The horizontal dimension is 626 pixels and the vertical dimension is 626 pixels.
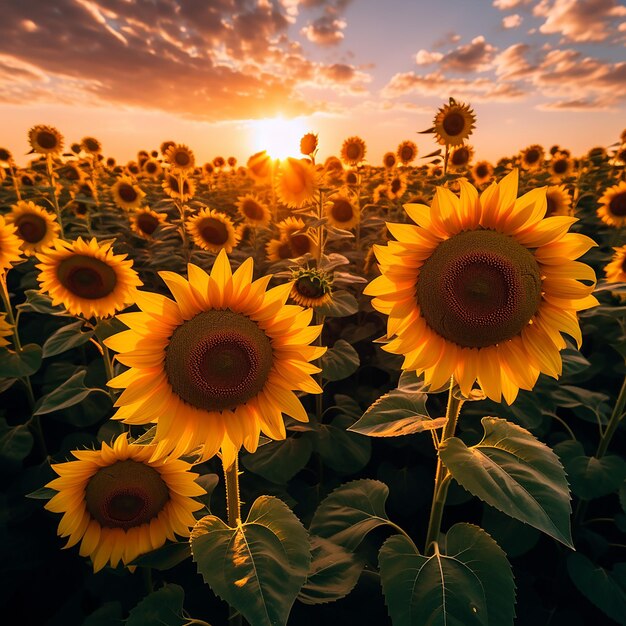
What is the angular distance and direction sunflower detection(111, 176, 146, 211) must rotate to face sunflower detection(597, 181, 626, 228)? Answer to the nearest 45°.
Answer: approximately 45° to its left

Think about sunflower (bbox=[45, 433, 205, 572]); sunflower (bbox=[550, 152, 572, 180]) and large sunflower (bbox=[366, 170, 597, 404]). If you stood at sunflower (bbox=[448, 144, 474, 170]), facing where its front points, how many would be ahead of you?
2

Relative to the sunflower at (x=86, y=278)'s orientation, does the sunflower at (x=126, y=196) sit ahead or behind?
behind

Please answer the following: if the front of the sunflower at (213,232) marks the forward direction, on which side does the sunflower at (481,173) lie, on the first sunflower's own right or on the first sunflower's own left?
on the first sunflower's own left

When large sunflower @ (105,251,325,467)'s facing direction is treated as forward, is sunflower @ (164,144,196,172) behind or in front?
behind

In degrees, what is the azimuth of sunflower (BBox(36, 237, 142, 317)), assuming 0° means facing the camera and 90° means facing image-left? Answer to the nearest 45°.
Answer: approximately 0°

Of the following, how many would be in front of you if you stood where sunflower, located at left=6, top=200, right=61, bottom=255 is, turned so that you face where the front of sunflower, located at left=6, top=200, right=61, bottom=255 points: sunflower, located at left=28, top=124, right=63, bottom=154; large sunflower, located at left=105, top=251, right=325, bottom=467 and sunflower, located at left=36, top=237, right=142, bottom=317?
2

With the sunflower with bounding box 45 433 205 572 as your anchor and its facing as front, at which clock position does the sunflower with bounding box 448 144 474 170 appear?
the sunflower with bounding box 448 144 474 170 is roughly at 8 o'clock from the sunflower with bounding box 45 433 205 572.

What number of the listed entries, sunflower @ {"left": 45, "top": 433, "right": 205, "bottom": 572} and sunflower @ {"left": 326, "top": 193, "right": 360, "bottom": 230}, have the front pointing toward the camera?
2

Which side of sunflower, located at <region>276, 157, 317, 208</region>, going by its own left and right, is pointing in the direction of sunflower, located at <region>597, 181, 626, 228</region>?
left
